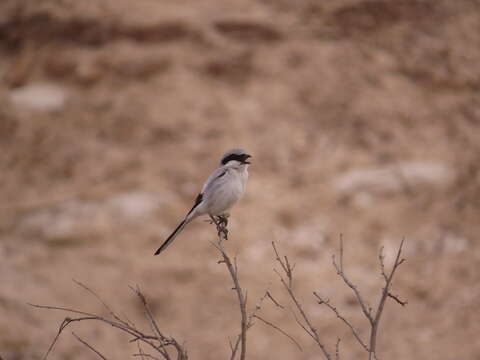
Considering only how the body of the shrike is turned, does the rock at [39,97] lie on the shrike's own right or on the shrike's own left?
on the shrike's own left

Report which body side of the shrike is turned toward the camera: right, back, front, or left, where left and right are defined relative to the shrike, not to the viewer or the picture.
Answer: right
